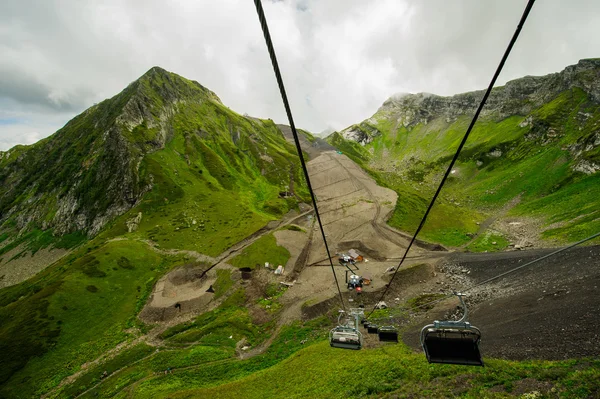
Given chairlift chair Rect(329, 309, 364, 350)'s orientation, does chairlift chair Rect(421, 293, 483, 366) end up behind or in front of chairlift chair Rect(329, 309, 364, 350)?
in front

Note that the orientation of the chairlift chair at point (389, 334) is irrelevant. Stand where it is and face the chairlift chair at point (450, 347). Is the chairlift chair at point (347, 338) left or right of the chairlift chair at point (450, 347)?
right

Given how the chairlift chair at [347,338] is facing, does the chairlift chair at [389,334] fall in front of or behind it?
behind

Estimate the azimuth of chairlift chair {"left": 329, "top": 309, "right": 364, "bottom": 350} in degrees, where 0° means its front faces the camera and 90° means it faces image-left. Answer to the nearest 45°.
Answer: approximately 0°
